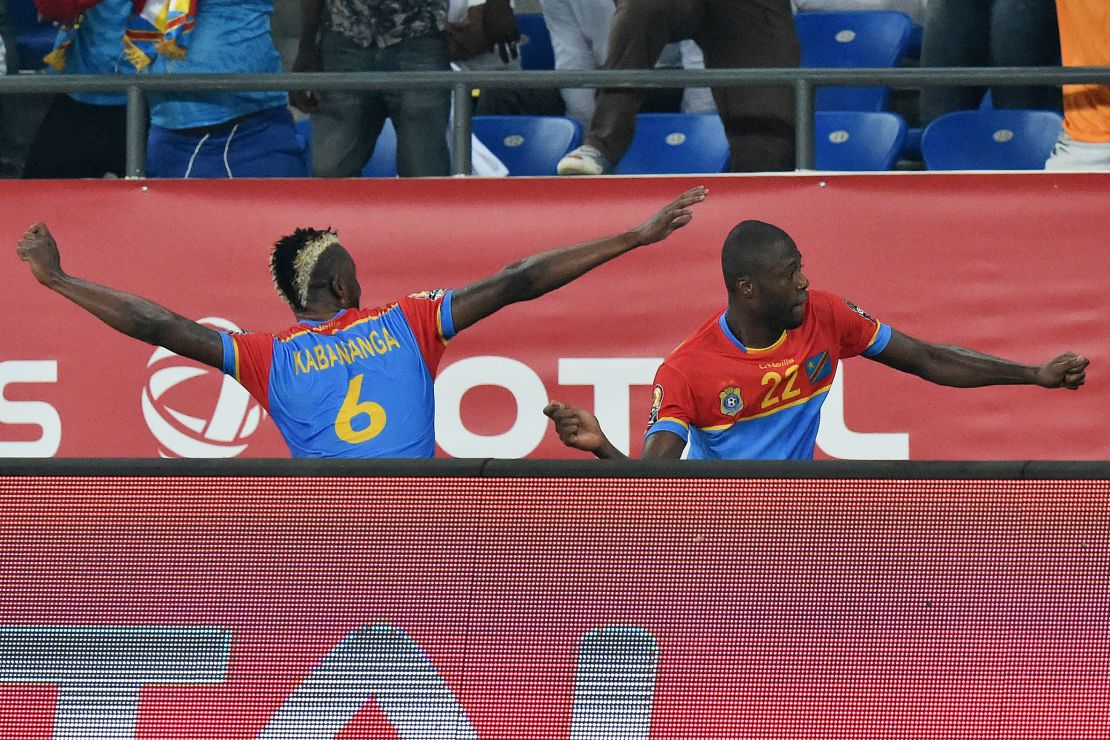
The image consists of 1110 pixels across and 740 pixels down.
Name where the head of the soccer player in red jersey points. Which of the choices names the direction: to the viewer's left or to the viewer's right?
to the viewer's right

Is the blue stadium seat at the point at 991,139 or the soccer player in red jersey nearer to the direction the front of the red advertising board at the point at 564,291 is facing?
the soccer player in red jersey

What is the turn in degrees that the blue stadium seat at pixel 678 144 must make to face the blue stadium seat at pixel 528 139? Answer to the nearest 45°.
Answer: approximately 90° to its right

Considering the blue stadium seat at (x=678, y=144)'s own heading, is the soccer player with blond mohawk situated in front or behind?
in front

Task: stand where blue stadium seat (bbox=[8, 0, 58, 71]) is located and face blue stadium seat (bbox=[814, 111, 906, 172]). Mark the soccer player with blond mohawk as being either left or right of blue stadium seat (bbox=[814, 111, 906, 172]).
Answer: right

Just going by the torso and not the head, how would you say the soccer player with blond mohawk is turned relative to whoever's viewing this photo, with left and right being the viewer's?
facing away from the viewer

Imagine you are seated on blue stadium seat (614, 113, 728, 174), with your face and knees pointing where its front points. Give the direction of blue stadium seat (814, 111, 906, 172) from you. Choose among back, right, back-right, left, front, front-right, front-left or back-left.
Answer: left

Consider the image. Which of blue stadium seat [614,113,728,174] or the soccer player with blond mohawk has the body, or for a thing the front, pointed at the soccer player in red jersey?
the blue stadium seat

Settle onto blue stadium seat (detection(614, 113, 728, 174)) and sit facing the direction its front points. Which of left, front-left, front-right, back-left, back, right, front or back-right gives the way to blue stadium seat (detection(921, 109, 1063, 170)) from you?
left

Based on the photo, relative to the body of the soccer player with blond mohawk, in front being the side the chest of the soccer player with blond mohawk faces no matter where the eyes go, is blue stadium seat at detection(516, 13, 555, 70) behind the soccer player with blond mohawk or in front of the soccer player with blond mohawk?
in front

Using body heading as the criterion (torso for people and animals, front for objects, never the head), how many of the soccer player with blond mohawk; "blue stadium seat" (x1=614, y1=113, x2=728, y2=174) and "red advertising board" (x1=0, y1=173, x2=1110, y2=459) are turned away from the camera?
1
